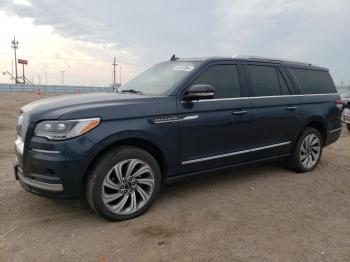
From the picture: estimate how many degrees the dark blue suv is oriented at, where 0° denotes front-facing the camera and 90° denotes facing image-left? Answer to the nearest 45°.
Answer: approximately 45°
